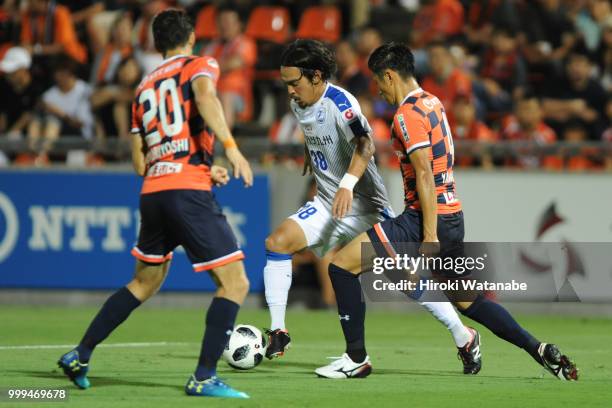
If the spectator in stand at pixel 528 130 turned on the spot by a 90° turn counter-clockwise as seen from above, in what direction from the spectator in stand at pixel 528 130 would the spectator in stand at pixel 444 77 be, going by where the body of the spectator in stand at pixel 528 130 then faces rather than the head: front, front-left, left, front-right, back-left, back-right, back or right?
back-left

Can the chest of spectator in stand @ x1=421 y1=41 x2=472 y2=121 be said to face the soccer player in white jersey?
yes

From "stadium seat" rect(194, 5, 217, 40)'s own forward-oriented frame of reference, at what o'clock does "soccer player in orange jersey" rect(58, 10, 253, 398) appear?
The soccer player in orange jersey is roughly at 12 o'clock from the stadium seat.

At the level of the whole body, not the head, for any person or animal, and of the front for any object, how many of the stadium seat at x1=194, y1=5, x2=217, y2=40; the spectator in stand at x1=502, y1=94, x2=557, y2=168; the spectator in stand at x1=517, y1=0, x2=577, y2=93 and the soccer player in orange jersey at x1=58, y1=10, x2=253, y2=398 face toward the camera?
3

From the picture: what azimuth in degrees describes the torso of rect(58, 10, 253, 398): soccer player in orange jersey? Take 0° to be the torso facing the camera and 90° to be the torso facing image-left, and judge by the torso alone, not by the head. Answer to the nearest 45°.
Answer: approximately 225°
